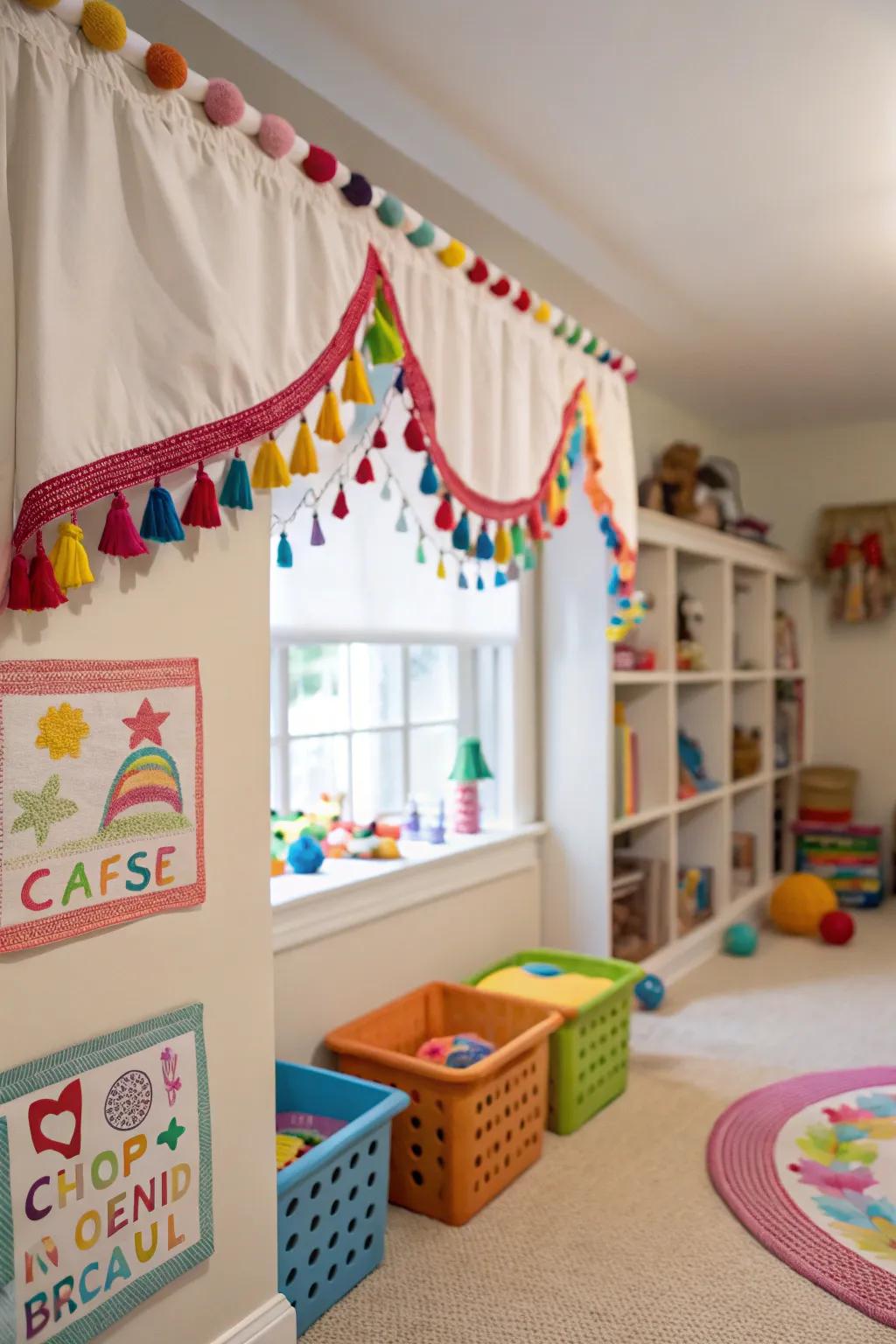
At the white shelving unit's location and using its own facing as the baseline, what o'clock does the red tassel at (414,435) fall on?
The red tassel is roughly at 2 o'clock from the white shelving unit.

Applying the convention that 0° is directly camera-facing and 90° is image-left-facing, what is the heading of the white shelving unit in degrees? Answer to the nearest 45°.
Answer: approximately 315°

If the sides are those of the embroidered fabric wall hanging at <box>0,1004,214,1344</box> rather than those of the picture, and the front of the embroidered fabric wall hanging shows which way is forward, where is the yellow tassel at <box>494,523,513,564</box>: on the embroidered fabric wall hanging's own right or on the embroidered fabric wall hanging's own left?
on the embroidered fabric wall hanging's own left

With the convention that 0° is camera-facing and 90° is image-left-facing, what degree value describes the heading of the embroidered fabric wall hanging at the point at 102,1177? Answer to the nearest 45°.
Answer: approximately 315°

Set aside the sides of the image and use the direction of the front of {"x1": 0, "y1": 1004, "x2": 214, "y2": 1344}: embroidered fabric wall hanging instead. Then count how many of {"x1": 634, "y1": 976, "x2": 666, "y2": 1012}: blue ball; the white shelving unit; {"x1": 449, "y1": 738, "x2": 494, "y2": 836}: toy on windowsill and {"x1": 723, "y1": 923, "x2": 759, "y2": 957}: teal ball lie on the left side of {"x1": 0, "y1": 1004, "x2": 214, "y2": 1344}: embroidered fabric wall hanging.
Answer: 4

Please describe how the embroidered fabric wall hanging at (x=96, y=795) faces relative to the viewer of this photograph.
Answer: facing the viewer and to the right of the viewer

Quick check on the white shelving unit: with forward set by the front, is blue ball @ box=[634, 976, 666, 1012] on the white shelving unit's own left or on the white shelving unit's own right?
on the white shelving unit's own right

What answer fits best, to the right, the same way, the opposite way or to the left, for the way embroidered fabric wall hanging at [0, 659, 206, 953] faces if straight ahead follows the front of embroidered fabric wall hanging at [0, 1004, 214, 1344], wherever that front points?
the same way

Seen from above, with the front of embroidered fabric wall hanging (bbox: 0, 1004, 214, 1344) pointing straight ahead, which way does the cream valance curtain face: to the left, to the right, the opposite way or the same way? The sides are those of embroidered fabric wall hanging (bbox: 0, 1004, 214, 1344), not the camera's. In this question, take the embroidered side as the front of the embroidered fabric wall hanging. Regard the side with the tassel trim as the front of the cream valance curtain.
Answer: the same way

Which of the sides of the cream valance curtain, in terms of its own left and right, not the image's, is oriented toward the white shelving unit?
left

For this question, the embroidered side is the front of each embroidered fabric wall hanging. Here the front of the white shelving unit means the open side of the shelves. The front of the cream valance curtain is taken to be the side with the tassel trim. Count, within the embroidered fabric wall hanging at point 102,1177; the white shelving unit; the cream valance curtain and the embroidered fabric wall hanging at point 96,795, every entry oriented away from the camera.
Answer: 0

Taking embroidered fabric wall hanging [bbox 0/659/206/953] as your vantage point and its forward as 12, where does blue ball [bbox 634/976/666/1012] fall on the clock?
The blue ball is roughly at 9 o'clock from the embroidered fabric wall hanging.

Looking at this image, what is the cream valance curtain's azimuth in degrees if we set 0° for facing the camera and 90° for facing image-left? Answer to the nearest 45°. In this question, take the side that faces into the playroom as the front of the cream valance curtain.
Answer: approximately 315°
